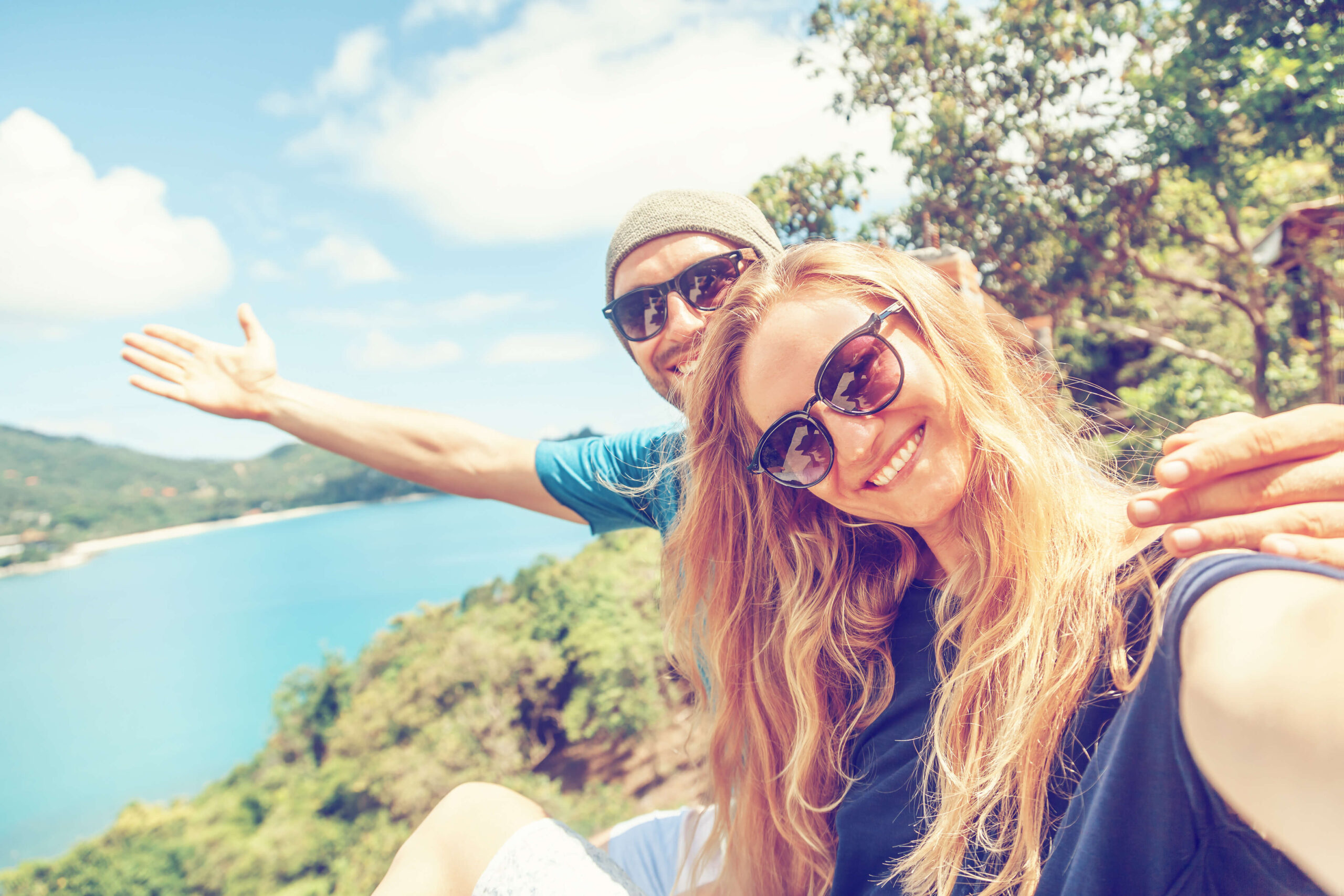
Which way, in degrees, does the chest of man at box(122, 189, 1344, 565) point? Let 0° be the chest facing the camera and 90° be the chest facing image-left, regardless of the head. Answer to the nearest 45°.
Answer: approximately 0°

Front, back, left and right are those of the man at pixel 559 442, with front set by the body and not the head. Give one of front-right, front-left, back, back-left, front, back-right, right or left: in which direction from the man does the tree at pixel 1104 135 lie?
back-left

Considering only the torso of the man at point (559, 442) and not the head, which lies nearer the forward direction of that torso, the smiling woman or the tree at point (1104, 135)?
the smiling woman

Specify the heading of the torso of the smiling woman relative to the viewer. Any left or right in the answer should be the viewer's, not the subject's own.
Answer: facing the viewer and to the left of the viewer

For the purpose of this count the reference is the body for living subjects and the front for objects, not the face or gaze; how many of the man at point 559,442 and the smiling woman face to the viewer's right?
0

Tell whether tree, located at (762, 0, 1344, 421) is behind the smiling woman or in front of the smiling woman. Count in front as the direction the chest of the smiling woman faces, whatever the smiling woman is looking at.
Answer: behind
